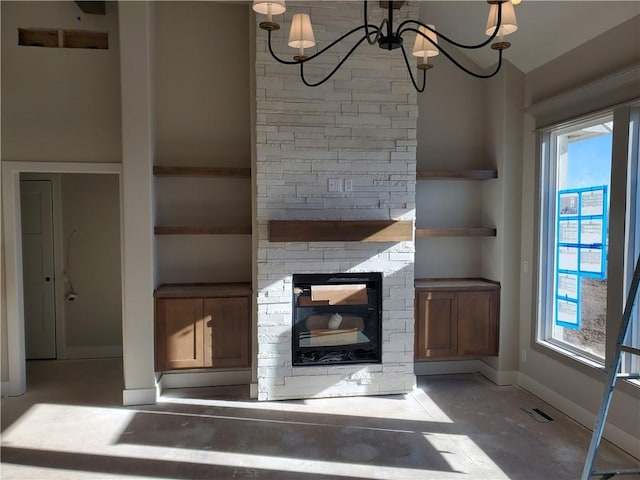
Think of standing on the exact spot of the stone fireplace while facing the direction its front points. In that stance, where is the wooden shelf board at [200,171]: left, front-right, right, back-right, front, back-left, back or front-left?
right

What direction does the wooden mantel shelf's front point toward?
toward the camera

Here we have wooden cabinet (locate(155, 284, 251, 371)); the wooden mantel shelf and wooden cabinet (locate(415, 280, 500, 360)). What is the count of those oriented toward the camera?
3

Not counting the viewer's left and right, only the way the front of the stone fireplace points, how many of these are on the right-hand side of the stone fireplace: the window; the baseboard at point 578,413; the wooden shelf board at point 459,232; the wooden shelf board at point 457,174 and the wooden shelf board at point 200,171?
1

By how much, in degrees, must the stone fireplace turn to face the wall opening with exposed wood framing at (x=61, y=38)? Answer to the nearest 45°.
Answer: approximately 90° to its right

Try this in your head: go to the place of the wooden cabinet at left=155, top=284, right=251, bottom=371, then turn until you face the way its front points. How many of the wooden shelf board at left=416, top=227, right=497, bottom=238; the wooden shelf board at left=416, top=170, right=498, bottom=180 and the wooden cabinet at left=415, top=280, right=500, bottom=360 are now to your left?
3

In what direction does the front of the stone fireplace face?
toward the camera

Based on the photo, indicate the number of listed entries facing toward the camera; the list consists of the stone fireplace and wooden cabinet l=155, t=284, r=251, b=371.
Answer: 2

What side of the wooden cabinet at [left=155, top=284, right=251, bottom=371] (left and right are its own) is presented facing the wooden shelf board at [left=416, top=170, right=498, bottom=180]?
left

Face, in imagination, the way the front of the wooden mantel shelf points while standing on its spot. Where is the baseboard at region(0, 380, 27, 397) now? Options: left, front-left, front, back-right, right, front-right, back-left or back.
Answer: right

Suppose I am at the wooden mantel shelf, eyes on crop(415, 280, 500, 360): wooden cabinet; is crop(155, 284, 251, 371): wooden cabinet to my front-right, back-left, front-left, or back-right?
back-left

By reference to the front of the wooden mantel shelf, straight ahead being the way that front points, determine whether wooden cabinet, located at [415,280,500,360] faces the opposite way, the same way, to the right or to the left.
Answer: the same way

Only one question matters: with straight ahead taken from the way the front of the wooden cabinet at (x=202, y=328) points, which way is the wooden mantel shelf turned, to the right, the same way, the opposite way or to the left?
the same way

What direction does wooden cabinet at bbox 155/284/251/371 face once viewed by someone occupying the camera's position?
facing the viewer

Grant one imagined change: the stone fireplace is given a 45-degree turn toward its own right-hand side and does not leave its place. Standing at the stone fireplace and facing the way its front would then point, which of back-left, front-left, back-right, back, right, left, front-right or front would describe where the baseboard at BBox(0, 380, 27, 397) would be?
front-right

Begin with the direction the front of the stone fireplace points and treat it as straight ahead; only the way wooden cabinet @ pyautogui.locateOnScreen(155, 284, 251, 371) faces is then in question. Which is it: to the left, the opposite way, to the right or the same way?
the same way

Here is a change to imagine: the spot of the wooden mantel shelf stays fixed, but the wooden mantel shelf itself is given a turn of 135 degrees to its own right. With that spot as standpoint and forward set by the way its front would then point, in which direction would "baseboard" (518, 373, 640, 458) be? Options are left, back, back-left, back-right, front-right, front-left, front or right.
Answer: back-right

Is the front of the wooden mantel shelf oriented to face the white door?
no
